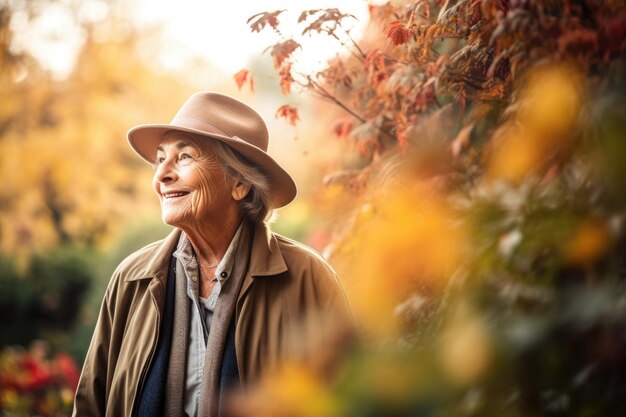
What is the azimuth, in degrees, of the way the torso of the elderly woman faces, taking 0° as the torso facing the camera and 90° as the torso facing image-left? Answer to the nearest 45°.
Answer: approximately 45°

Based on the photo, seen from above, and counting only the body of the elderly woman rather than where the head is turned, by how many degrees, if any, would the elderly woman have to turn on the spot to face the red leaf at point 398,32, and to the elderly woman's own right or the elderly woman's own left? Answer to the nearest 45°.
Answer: approximately 90° to the elderly woman's own left

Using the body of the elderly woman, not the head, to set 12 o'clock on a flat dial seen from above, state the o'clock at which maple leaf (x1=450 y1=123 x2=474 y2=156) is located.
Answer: The maple leaf is roughly at 9 o'clock from the elderly woman.
